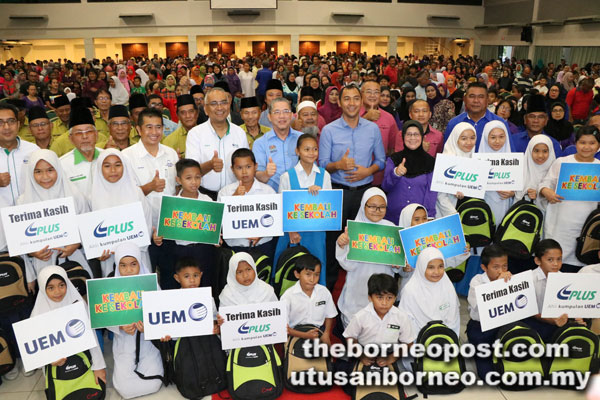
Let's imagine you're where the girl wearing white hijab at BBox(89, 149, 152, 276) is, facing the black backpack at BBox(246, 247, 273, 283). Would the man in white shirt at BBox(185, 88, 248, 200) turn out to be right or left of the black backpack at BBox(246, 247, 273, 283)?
left

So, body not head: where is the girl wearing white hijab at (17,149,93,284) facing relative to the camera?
toward the camera

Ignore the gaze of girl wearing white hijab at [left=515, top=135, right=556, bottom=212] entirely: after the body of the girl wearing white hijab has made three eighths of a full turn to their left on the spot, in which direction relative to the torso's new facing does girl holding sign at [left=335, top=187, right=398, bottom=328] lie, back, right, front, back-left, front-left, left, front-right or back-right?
back

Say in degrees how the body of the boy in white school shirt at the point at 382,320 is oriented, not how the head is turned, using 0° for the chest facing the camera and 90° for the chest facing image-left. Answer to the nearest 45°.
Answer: approximately 0°

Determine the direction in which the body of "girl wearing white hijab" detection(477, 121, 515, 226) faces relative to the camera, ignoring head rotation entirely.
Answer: toward the camera

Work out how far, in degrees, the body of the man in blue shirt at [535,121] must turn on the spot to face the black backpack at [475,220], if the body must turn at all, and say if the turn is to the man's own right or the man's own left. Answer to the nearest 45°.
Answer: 0° — they already face it

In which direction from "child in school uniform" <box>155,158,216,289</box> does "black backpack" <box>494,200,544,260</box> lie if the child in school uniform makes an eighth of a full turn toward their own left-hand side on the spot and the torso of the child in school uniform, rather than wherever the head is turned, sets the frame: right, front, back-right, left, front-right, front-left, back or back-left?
front-left

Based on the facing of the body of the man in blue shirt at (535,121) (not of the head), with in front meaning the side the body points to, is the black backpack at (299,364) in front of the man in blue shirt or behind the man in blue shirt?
in front
